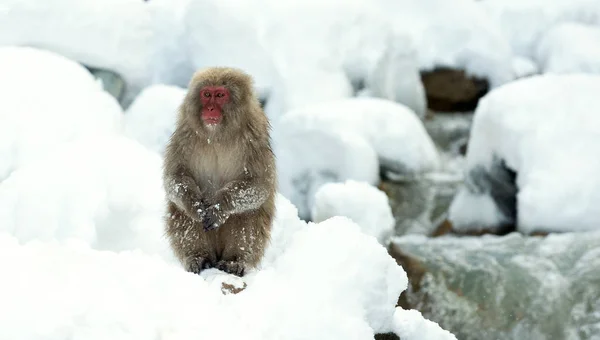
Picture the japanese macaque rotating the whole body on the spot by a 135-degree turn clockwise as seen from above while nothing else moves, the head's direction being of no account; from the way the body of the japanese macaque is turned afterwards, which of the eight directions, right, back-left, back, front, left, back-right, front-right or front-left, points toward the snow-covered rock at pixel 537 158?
right

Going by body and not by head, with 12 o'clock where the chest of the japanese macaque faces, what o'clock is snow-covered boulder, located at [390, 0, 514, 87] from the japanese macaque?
The snow-covered boulder is roughly at 7 o'clock from the japanese macaque.

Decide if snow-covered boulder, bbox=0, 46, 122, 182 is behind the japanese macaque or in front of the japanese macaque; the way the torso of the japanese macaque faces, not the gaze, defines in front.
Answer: behind

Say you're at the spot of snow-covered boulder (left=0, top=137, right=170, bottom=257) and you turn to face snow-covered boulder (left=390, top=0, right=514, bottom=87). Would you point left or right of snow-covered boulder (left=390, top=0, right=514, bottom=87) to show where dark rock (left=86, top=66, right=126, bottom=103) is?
left

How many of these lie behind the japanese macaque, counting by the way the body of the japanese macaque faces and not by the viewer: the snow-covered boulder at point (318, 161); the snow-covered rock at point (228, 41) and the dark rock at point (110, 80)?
3

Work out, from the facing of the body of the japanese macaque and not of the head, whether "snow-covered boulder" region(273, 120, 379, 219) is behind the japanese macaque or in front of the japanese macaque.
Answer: behind

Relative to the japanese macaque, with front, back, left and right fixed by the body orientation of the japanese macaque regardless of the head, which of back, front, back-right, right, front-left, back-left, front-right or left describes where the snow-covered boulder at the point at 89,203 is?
back-right

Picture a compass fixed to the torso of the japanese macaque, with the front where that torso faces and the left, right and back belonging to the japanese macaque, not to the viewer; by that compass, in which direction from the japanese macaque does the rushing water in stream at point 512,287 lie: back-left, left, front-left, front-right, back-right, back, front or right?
back-left

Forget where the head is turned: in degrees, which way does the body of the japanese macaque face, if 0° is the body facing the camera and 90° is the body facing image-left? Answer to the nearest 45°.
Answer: approximately 0°

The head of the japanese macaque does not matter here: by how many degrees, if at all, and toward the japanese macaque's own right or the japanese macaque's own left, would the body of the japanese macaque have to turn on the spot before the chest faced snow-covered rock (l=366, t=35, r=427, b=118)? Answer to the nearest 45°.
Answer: approximately 180°

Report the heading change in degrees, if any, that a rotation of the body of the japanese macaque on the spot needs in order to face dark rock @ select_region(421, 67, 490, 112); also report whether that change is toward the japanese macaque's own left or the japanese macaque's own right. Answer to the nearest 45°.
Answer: approximately 135° to the japanese macaque's own left

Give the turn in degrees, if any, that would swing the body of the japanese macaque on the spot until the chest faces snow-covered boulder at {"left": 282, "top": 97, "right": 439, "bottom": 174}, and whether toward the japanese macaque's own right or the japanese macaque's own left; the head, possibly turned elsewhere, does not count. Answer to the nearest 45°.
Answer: approximately 180°

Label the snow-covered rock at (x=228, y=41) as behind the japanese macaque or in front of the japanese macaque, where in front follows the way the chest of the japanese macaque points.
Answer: behind
